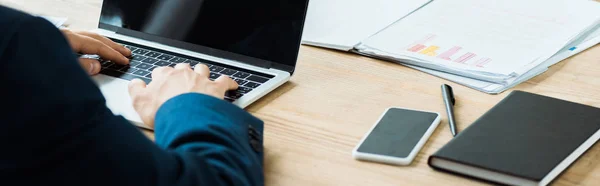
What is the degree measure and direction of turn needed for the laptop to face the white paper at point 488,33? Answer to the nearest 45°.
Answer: approximately 135° to its left

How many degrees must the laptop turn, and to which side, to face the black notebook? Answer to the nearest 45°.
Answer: approximately 90° to its left

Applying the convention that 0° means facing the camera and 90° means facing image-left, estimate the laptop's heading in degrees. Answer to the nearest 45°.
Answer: approximately 45°
